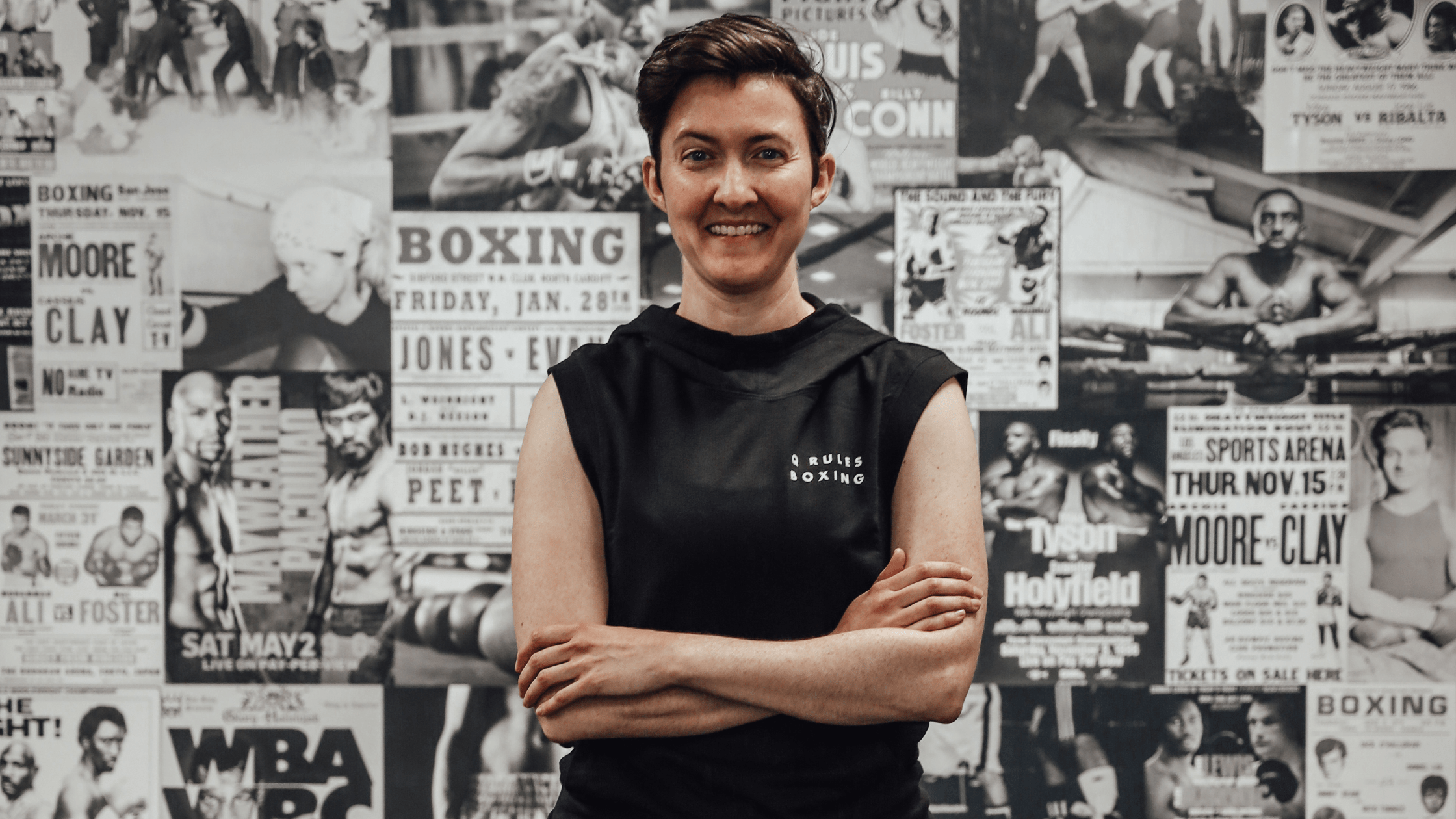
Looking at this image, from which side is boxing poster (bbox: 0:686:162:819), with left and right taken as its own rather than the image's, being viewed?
front

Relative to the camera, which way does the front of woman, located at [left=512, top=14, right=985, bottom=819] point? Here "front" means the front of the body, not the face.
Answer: toward the camera

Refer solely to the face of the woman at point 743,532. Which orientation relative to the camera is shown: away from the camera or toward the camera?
toward the camera

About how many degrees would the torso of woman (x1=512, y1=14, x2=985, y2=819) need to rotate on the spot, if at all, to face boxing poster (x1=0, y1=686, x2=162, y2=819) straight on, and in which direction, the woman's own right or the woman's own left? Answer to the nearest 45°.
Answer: approximately 135° to the woman's own right

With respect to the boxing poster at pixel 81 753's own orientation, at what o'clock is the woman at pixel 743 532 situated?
The woman is roughly at 11 o'clock from the boxing poster.

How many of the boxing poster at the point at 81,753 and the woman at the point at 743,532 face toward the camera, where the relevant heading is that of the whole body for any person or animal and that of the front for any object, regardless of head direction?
2
